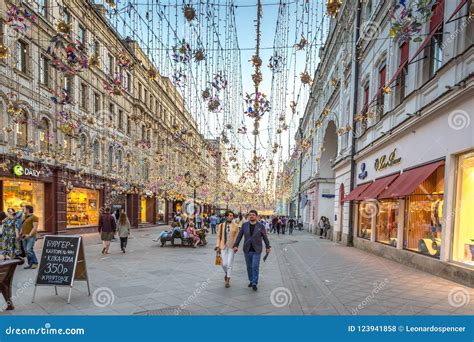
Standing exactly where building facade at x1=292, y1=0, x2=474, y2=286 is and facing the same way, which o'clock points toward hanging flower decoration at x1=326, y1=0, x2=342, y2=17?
The hanging flower decoration is roughly at 11 o'clock from the building facade.

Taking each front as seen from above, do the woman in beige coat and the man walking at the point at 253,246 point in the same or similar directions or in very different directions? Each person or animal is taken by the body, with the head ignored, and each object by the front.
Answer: same or similar directions

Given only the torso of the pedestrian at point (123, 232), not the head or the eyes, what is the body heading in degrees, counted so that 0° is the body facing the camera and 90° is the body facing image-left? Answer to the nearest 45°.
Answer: approximately 180°

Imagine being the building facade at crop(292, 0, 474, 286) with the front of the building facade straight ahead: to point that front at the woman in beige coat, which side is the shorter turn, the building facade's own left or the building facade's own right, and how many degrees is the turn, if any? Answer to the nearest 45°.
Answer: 0° — it already faces them

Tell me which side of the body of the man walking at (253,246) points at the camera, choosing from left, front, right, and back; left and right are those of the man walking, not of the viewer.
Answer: front

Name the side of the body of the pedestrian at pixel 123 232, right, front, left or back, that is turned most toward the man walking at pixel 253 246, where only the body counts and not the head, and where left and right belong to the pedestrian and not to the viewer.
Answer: back

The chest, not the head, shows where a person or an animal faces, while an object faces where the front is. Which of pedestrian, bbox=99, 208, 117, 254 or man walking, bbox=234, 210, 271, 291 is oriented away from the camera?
the pedestrian

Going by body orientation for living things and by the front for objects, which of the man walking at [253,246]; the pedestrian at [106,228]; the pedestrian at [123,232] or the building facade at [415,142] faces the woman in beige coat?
the building facade

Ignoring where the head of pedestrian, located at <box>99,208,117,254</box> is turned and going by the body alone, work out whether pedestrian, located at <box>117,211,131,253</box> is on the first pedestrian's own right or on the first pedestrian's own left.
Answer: on the first pedestrian's own right

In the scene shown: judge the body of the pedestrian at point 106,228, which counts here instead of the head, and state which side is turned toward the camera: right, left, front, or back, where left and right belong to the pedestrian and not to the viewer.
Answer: back

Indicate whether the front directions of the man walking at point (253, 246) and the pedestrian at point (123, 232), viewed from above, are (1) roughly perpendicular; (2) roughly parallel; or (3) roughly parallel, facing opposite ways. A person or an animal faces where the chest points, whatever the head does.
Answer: roughly parallel, facing opposite ways

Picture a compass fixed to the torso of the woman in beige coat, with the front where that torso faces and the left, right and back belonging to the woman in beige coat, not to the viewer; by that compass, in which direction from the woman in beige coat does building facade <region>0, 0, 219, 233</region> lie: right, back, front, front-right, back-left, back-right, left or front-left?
back-right

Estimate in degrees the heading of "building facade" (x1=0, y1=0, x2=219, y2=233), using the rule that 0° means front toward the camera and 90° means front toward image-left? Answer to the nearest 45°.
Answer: approximately 315°

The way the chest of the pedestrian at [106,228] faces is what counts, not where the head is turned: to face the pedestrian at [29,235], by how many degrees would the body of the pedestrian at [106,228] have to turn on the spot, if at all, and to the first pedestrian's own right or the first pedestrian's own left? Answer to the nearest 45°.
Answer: approximately 135° to the first pedestrian's own left

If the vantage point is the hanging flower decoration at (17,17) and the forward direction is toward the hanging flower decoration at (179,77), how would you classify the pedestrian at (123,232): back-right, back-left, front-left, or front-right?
front-left
